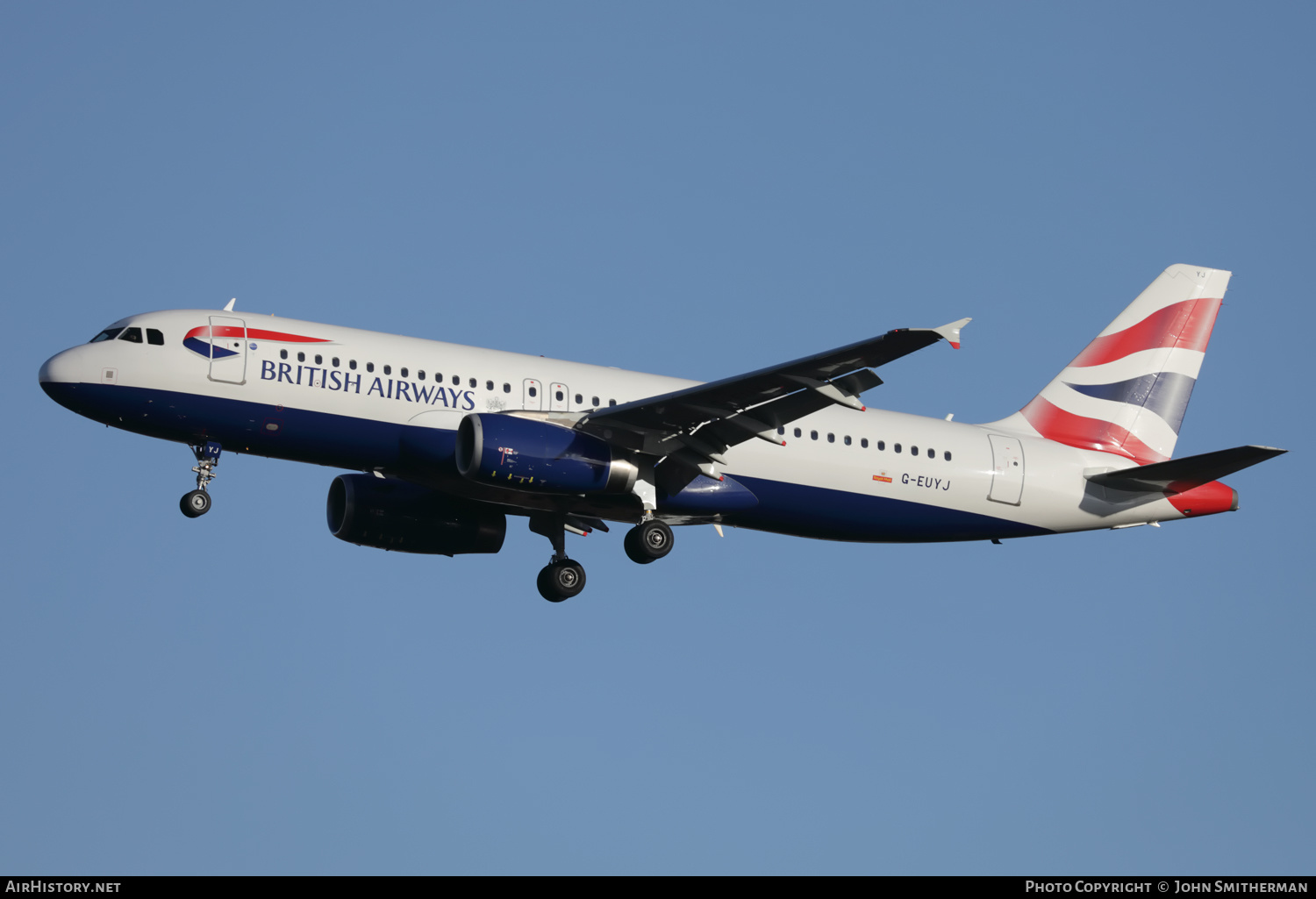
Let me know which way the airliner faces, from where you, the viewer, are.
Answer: facing to the left of the viewer
